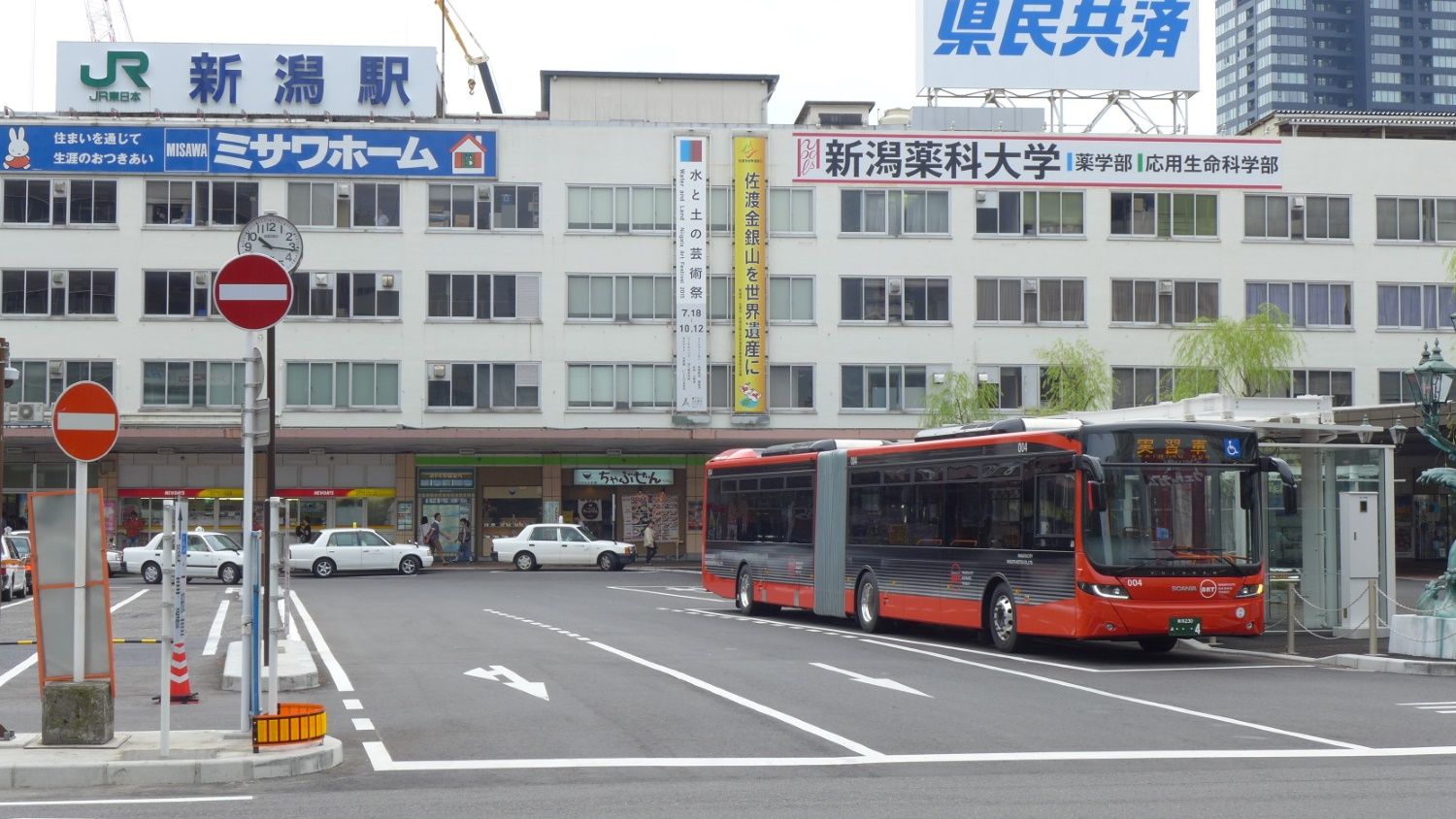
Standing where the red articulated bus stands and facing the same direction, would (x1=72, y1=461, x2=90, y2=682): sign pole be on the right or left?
on its right

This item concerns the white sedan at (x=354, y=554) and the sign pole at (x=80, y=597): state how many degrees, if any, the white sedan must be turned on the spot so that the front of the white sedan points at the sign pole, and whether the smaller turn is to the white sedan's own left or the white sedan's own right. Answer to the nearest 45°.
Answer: approximately 90° to the white sedan's own right

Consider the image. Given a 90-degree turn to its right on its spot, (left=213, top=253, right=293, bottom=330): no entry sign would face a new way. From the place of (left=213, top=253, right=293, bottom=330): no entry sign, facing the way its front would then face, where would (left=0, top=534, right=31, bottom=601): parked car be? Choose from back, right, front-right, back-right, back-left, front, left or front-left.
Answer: right

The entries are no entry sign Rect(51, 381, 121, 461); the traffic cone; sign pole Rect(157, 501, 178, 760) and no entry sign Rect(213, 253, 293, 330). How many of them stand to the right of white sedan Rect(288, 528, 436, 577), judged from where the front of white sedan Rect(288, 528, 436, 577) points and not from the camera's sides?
4

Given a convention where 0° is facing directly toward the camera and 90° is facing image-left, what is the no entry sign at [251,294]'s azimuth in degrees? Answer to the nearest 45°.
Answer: approximately 0°

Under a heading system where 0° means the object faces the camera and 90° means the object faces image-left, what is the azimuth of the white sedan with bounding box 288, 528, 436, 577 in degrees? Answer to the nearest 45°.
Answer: approximately 270°

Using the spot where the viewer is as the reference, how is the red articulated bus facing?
facing the viewer and to the right of the viewer

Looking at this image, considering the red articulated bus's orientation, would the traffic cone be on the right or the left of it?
on its right

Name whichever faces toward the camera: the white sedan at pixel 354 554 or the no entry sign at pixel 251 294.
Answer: the no entry sign

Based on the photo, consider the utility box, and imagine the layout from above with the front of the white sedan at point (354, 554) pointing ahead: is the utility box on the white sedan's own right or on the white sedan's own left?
on the white sedan's own right

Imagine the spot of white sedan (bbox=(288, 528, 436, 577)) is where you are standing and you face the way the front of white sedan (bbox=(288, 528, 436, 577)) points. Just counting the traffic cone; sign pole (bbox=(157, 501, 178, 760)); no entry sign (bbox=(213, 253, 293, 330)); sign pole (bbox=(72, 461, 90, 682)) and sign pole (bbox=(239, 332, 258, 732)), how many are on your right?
5

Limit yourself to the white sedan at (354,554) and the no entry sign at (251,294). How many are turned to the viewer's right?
1
